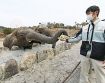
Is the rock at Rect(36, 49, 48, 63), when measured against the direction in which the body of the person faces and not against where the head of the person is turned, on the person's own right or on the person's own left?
on the person's own right

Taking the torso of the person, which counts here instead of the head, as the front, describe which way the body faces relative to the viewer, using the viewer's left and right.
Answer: facing the viewer and to the left of the viewer

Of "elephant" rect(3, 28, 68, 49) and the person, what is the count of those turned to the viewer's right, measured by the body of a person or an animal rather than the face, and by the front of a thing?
1

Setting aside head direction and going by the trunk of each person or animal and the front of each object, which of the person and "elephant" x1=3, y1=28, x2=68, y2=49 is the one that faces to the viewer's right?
the elephant

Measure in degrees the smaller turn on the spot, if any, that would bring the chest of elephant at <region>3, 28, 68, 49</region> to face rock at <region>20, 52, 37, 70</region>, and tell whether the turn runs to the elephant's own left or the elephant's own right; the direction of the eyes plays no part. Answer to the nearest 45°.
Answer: approximately 90° to the elephant's own right

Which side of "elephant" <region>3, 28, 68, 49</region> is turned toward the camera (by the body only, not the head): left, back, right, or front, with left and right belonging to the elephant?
right

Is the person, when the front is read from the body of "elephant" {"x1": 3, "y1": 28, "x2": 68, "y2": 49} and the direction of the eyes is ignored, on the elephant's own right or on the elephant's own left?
on the elephant's own right
